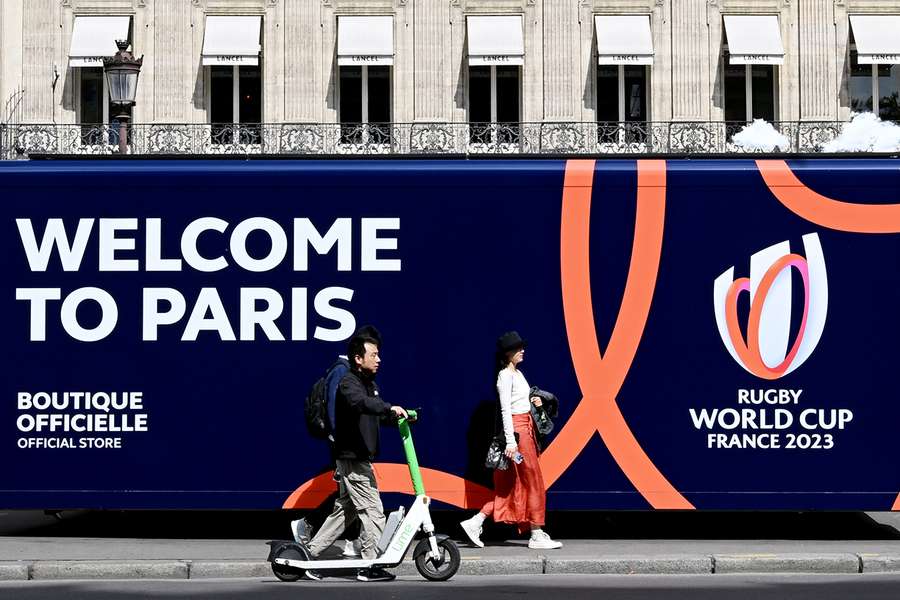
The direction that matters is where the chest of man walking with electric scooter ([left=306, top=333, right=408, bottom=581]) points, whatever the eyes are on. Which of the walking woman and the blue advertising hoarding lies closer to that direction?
the walking woman

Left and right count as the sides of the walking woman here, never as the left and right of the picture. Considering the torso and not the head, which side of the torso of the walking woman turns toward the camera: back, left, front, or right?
right

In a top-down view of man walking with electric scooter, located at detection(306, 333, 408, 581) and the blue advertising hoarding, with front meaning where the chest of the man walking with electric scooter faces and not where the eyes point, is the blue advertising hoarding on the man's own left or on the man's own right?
on the man's own left

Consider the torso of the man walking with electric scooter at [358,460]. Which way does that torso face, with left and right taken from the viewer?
facing to the right of the viewer

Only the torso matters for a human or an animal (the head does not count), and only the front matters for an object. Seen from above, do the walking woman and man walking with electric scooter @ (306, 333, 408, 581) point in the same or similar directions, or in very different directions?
same or similar directions

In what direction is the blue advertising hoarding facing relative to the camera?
toward the camera

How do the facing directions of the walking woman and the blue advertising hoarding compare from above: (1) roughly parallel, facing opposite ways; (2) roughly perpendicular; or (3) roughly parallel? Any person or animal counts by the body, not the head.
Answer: roughly perpendicular

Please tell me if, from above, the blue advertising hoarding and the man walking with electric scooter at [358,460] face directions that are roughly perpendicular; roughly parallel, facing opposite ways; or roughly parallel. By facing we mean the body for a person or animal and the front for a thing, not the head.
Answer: roughly perpendicular

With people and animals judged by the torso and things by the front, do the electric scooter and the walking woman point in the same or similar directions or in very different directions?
same or similar directions

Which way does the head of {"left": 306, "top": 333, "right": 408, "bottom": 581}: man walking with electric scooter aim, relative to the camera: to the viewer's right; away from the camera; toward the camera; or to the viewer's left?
to the viewer's right

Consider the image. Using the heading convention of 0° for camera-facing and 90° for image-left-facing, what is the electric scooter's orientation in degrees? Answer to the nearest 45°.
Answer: approximately 270°
